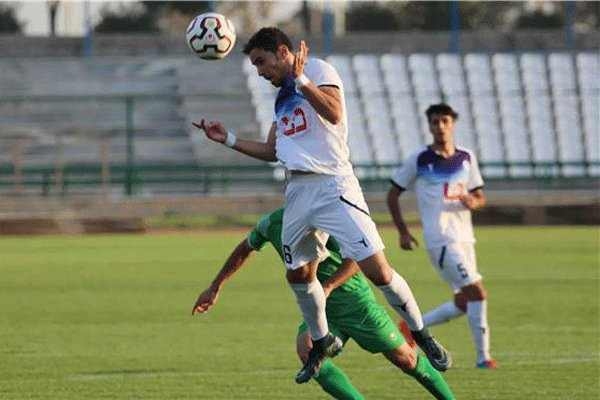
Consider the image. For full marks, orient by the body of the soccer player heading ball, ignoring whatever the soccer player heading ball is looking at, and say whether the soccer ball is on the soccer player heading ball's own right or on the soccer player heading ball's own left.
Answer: on the soccer player heading ball's own right

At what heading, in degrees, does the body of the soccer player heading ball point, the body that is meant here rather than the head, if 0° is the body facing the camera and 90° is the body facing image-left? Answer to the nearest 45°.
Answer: approximately 45°
